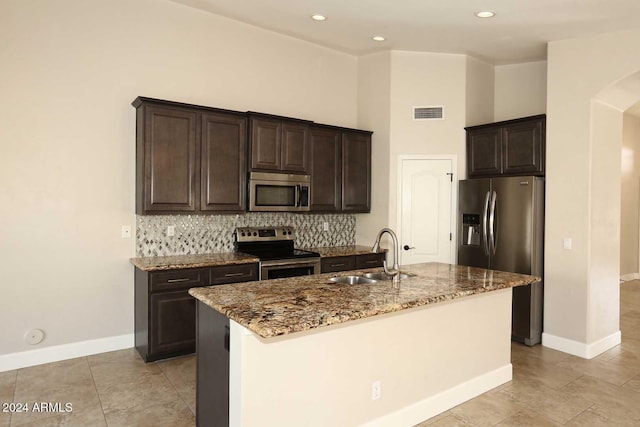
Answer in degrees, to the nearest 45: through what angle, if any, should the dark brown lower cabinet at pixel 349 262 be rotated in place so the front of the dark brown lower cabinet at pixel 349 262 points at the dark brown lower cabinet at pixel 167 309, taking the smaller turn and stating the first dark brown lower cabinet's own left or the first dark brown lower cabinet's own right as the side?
approximately 90° to the first dark brown lower cabinet's own right

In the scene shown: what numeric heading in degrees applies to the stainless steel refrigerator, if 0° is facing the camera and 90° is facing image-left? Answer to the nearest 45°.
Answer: approximately 45°

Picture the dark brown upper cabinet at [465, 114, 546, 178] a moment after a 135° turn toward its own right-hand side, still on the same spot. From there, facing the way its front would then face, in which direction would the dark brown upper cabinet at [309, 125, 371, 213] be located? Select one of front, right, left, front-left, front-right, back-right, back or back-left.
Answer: left

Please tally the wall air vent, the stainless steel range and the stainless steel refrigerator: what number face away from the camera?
0

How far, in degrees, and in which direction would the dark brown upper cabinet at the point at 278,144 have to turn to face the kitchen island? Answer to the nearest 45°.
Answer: approximately 45° to its right

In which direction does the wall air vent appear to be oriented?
toward the camera

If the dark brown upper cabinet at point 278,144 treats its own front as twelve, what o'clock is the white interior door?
The white interior door is roughly at 10 o'clock from the dark brown upper cabinet.

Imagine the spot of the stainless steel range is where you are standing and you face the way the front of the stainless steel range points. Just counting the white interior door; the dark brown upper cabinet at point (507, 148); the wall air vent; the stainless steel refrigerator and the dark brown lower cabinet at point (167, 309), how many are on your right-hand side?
1

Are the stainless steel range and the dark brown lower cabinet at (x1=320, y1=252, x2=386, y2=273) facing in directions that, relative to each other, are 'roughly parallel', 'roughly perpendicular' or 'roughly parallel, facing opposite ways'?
roughly parallel

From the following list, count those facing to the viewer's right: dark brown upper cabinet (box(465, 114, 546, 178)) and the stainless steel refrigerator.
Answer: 0

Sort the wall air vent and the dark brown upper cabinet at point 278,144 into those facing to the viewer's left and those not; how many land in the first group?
0

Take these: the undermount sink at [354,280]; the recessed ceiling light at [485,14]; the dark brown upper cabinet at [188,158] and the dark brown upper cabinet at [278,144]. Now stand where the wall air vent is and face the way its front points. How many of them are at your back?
0

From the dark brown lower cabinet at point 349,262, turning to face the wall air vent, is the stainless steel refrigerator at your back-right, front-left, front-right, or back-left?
front-right

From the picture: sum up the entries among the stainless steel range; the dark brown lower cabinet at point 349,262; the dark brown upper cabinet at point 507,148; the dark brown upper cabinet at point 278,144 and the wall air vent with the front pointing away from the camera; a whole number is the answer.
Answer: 0

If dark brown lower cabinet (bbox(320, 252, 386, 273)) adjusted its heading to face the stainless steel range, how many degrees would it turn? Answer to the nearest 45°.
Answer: approximately 90° to its right

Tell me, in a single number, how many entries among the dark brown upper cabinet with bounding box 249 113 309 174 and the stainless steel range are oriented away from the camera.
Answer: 0

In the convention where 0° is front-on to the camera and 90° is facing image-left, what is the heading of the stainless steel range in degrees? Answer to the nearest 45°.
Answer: approximately 315°

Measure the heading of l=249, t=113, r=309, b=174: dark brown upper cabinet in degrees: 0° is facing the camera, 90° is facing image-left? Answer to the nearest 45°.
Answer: approximately 315°

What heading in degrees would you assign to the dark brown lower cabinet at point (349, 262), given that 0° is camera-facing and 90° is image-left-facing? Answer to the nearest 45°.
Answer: approximately 315°

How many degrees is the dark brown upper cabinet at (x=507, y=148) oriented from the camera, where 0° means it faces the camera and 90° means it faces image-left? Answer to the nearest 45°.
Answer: approximately 45°

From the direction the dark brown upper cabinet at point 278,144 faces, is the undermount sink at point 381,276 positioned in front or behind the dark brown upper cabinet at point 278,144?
in front
